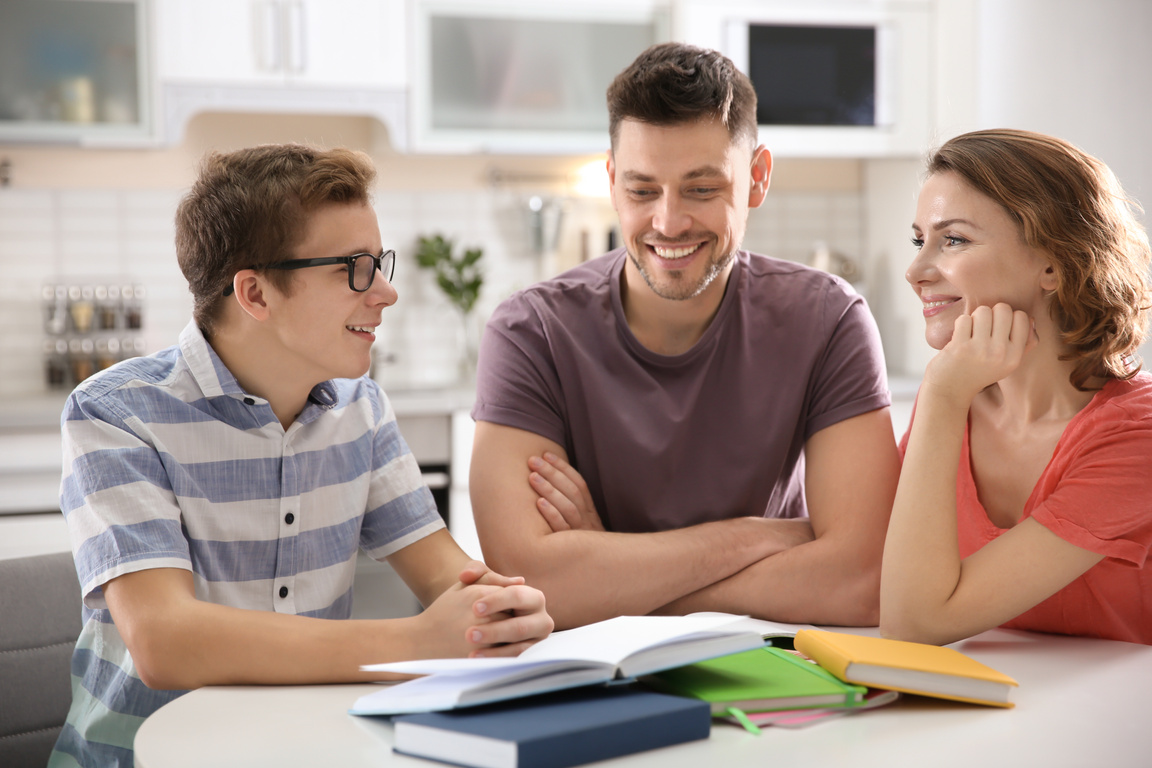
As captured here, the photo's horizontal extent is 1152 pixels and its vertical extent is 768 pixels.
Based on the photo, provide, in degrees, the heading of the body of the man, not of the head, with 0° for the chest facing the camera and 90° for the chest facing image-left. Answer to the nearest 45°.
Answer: approximately 0°

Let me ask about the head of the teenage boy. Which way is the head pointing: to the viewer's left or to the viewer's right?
to the viewer's right

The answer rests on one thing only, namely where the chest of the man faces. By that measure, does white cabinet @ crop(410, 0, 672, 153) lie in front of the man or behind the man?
behind

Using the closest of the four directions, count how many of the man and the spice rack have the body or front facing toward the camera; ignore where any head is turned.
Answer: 2
